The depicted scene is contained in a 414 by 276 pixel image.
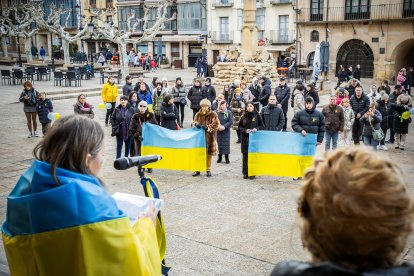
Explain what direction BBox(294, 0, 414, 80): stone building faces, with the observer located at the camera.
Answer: facing the viewer

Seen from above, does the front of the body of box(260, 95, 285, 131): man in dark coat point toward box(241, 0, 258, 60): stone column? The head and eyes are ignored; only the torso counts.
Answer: no

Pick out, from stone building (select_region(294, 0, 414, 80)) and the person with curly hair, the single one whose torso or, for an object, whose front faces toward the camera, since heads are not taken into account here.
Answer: the stone building

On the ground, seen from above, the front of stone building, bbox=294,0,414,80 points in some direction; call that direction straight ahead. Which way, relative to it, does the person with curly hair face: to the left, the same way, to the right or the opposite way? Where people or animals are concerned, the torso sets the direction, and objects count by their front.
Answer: the opposite way

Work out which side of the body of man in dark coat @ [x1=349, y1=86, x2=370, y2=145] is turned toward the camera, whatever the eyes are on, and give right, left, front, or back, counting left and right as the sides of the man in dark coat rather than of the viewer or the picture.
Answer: front

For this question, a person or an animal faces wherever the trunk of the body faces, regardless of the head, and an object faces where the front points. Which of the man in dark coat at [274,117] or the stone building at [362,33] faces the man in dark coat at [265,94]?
the stone building

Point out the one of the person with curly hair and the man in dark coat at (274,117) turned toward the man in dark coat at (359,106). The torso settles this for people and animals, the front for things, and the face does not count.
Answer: the person with curly hair

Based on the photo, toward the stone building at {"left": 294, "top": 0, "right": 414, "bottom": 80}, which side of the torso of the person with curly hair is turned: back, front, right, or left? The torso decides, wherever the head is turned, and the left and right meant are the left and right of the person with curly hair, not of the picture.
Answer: front

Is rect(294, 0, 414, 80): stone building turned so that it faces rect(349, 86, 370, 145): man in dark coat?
yes

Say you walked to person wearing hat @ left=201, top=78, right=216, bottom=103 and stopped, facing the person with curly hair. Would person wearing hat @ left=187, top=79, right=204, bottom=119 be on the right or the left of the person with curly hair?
right

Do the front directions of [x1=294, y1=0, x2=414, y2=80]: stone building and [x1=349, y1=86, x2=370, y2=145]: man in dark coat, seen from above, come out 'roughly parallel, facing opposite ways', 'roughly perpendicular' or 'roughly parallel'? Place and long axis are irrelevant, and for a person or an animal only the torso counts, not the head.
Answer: roughly parallel

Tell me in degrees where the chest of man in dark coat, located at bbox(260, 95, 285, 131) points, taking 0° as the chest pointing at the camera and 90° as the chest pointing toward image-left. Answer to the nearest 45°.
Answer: approximately 0°

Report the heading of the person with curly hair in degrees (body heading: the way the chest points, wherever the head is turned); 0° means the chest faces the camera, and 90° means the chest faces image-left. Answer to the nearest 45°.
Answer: approximately 180°

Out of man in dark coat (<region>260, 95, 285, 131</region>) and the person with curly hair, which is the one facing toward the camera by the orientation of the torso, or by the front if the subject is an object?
the man in dark coat

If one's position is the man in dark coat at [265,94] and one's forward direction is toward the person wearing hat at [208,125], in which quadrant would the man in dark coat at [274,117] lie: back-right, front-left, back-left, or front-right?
front-left

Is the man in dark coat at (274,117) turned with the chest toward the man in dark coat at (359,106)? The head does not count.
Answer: no

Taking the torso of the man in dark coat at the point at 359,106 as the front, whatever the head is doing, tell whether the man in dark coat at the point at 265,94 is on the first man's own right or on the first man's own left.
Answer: on the first man's own right

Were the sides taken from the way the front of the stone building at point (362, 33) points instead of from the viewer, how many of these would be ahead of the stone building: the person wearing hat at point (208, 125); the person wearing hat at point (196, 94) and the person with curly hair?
3

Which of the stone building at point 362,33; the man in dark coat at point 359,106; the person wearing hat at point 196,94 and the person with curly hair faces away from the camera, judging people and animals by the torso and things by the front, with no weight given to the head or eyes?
the person with curly hair

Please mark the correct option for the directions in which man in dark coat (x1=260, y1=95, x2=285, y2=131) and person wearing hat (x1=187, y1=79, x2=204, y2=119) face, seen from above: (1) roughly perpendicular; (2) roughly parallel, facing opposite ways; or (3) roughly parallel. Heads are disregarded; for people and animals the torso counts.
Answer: roughly parallel

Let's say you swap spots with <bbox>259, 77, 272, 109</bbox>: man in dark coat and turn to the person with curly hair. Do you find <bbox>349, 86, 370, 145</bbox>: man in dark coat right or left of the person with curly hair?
left
